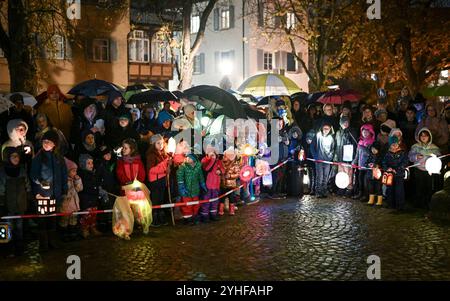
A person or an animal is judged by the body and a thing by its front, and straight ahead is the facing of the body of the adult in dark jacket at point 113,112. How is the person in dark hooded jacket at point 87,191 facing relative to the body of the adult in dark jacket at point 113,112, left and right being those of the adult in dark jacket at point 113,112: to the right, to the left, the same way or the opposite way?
the same way

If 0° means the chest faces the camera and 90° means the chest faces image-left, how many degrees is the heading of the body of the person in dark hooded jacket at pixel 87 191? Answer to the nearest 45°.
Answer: approximately 315°

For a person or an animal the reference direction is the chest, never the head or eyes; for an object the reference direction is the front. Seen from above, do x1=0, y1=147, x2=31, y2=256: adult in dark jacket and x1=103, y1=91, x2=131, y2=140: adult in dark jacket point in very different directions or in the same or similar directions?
same or similar directions

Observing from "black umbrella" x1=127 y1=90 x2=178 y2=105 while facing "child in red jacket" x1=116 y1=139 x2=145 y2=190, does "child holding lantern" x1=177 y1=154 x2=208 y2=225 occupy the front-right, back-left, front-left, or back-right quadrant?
front-left

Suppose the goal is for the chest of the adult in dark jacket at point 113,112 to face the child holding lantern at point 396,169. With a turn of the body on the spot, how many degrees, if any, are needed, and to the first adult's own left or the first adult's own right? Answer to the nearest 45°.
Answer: approximately 45° to the first adult's own left

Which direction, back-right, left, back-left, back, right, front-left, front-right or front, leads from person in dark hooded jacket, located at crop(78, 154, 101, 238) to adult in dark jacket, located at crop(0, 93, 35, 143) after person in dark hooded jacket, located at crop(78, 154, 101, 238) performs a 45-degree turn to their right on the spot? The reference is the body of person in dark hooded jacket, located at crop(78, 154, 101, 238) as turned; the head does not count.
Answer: back-right

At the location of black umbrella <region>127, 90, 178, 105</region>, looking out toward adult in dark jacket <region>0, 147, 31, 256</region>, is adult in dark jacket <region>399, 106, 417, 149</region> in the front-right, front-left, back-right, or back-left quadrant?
back-left

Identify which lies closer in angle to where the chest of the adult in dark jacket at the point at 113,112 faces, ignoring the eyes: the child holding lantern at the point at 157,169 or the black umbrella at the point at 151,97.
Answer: the child holding lantern

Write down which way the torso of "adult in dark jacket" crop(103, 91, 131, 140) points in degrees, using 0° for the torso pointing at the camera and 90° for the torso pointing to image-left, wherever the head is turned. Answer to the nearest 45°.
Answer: approximately 315°

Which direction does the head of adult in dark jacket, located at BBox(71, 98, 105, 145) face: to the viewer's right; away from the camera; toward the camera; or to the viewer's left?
toward the camera

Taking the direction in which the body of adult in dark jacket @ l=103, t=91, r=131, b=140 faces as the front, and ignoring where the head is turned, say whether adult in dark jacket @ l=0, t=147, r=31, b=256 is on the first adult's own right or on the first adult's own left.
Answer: on the first adult's own right

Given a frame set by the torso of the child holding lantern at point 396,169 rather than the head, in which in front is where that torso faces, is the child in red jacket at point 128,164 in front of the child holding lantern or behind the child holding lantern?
in front

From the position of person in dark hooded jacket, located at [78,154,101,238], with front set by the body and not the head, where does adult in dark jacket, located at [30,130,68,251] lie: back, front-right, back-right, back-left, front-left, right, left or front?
right

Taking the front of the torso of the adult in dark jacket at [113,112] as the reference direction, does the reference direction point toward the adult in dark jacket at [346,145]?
no

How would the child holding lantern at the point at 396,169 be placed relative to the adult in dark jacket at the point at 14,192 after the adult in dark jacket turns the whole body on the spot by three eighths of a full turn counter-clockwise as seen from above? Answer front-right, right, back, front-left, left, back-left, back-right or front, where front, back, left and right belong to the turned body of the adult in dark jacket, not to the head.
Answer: right

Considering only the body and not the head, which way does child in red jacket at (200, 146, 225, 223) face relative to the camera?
toward the camera

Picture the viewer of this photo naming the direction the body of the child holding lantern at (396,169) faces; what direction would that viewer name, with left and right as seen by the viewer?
facing the viewer and to the left of the viewer
